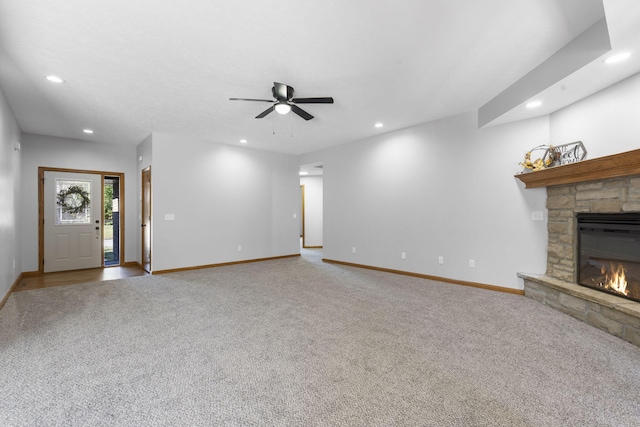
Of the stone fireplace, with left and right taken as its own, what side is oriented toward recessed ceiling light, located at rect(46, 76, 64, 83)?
front

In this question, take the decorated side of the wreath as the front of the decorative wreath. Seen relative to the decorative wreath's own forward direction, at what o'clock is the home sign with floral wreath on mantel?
The home sign with floral wreath on mantel is roughly at 11 o'clock from the decorative wreath.

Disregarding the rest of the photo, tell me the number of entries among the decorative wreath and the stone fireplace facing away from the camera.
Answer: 0

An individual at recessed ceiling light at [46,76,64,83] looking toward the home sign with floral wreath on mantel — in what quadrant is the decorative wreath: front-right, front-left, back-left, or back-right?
back-left

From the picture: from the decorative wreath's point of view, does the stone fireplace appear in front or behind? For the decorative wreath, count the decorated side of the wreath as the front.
in front

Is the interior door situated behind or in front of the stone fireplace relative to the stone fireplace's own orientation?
in front

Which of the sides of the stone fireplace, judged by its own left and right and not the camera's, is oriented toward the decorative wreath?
front
